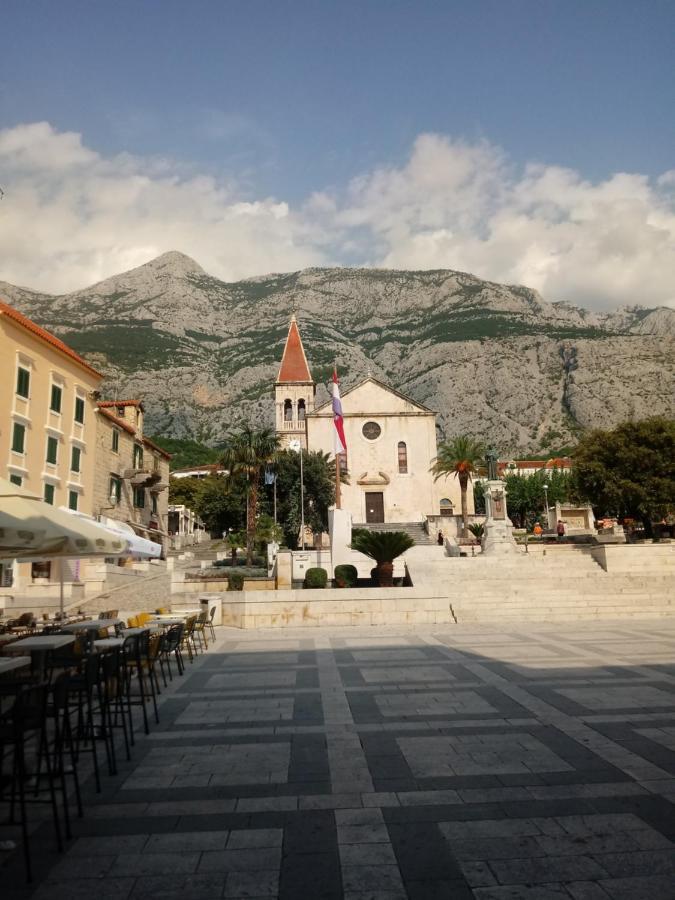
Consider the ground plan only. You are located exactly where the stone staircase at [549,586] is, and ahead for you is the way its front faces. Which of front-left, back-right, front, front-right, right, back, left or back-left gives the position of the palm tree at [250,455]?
back-right

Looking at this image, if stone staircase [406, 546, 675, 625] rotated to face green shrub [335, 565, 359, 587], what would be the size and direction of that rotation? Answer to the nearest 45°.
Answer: approximately 90° to its right

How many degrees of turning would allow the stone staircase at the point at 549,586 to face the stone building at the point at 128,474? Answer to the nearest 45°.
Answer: approximately 90° to its right

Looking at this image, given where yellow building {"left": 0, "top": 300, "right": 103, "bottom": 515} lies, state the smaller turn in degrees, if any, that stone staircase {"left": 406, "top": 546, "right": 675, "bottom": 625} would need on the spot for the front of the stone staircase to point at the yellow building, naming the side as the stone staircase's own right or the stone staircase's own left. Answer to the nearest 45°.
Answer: approximately 90° to the stone staircase's own right

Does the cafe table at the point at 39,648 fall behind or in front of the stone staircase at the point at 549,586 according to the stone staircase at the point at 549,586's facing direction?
in front

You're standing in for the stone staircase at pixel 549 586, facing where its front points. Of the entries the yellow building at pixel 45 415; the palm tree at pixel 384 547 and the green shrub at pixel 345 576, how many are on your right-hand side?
3

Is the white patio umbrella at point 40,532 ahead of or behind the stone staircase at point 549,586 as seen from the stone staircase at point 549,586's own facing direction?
ahead

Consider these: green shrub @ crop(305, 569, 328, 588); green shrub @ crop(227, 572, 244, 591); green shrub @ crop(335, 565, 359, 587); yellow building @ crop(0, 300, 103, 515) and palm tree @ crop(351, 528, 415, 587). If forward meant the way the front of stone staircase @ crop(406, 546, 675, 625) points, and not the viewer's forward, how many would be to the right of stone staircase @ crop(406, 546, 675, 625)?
5

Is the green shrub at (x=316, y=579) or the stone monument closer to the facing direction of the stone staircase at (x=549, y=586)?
the green shrub

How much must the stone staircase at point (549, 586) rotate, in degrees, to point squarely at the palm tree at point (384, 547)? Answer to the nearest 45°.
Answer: approximately 90° to its right

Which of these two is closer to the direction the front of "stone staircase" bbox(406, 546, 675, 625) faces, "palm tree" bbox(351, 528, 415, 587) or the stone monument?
the palm tree

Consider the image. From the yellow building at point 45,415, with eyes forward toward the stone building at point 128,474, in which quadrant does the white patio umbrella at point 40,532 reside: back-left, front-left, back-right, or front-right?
back-right

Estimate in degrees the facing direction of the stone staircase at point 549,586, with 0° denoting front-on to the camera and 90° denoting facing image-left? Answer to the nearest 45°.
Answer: approximately 0°

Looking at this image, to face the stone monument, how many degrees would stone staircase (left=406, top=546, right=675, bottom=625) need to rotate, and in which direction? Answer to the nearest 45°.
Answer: approximately 180°
